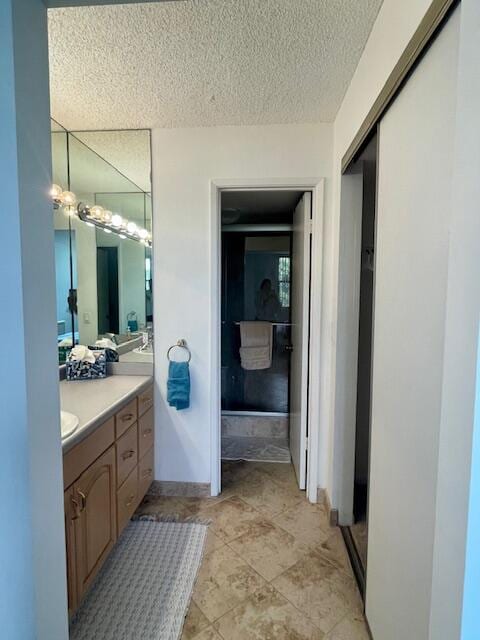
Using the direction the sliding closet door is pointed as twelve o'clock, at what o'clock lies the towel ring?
The towel ring is roughly at 1 o'clock from the sliding closet door.

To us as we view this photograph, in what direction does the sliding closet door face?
facing to the left of the viewer

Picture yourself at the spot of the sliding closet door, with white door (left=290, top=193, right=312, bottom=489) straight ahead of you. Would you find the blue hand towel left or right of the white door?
left

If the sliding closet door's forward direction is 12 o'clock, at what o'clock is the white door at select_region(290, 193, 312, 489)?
The white door is roughly at 2 o'clock from the sliding closet door.

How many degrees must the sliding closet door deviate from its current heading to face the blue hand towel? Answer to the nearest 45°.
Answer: approximately 45° to its right
